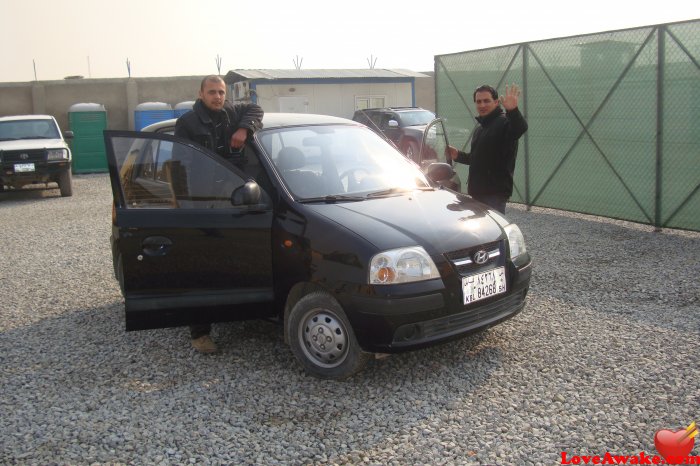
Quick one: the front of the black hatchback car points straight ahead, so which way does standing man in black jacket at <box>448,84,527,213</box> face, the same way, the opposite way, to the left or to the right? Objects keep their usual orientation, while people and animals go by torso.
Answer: to the right

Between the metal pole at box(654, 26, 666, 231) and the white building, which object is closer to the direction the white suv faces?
the metal pole

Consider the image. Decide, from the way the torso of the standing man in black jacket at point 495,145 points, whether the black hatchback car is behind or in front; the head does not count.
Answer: in front

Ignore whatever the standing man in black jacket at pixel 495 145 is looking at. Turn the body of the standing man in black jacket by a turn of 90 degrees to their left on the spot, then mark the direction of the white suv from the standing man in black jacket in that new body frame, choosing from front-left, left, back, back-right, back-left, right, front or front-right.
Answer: back

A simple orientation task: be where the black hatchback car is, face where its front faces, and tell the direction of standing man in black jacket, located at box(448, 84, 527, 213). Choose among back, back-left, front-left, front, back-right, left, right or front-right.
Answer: left

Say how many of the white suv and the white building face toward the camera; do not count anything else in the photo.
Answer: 2

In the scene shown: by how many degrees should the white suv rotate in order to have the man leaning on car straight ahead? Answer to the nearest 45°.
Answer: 0° — it already faces them
